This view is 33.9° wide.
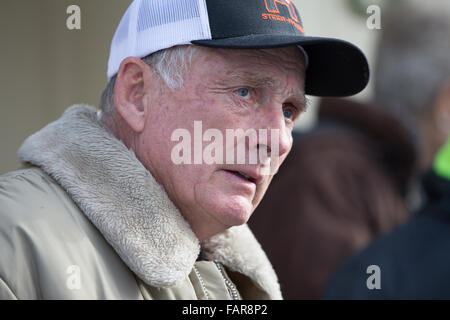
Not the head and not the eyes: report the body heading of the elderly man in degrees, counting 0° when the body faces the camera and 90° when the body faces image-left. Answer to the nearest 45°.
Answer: approximately 315°

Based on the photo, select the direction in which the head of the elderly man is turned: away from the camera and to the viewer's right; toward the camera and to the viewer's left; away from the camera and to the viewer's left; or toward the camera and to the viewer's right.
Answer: toward the camera and to the viewer's right

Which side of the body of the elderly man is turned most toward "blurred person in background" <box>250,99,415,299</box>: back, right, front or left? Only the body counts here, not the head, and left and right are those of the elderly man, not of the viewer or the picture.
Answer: left
